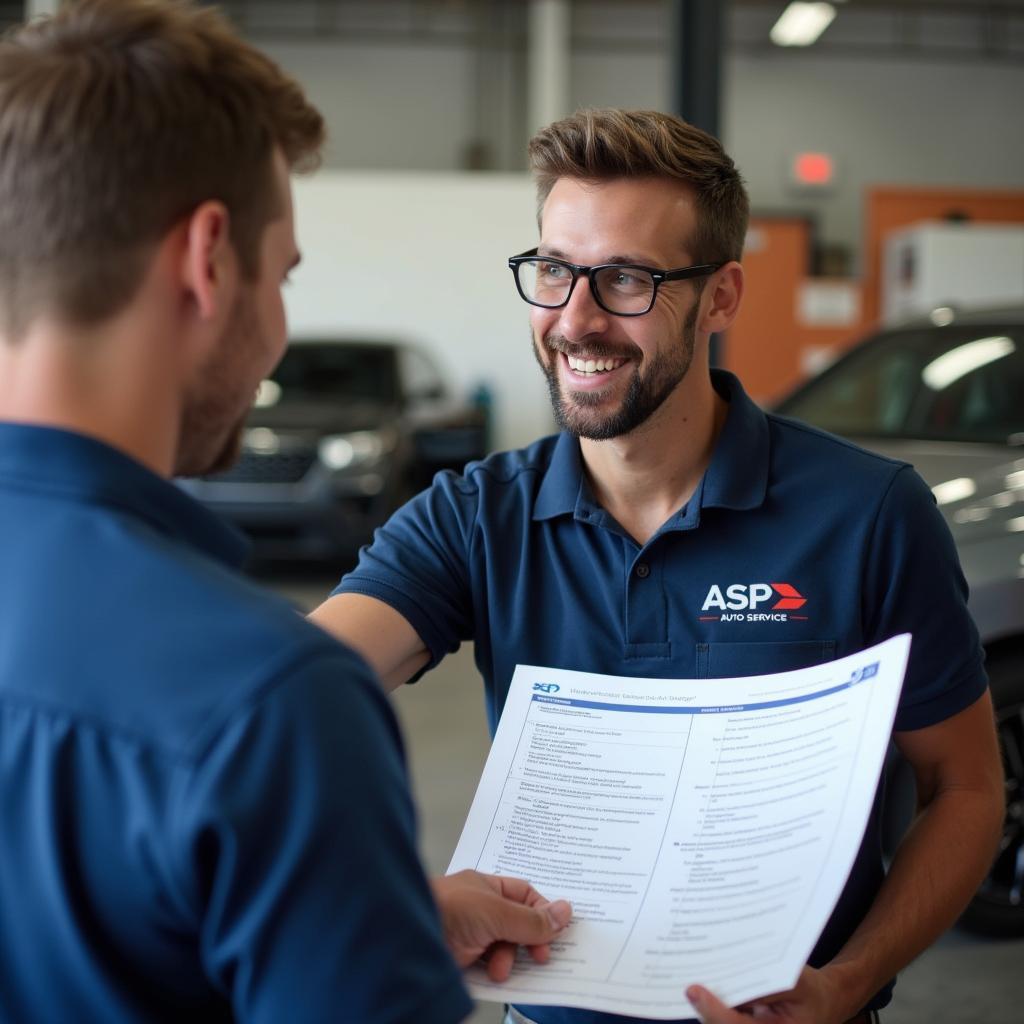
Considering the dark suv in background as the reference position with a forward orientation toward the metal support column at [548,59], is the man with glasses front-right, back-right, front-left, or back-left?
back-right

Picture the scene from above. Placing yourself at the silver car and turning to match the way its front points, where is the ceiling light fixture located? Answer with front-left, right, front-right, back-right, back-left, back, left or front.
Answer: back-right

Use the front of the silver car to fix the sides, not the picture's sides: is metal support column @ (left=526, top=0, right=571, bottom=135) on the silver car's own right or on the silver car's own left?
on the silver car's own right

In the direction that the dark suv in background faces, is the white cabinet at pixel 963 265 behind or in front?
behind

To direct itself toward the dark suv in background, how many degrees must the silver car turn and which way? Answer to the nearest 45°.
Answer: approximately 90° to its right

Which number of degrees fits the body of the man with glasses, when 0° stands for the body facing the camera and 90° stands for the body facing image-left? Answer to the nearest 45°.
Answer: approximately 45°
